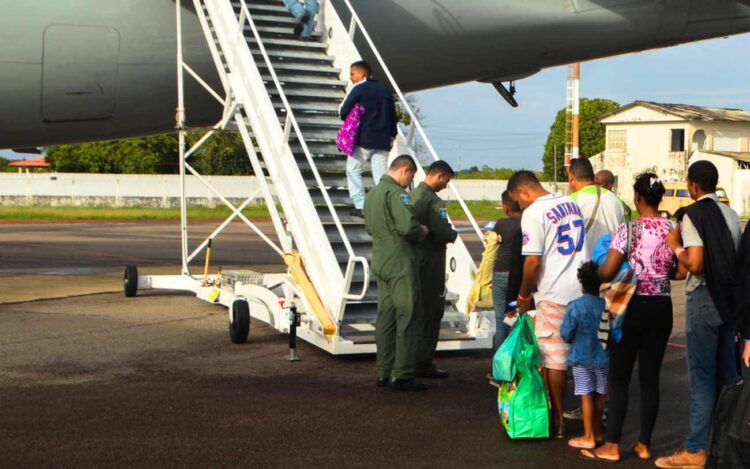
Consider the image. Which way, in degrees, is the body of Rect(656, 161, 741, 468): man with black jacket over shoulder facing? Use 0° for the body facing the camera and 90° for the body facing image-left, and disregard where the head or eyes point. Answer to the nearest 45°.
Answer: approximately 135°

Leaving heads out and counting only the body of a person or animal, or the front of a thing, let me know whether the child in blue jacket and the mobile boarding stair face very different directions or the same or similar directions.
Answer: very different directions

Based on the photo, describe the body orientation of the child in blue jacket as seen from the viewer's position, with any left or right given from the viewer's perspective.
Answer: facing away from the viewer and to the left of the viewer

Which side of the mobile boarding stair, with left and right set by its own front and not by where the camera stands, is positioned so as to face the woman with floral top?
front

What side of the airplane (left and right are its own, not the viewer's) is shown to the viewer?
left

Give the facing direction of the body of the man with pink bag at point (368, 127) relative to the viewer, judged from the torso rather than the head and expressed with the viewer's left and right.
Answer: facing away from the viewer and to the left of the viewer

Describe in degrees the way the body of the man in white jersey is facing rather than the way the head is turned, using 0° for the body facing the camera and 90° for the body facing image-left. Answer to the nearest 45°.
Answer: approximately 135°

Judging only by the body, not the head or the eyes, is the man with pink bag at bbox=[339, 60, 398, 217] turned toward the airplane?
yes

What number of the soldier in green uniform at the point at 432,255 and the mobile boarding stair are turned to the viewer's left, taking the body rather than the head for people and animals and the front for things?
0

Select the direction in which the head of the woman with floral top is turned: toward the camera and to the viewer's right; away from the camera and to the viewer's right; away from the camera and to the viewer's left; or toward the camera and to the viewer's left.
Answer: away from the camera and to the viewer's left
